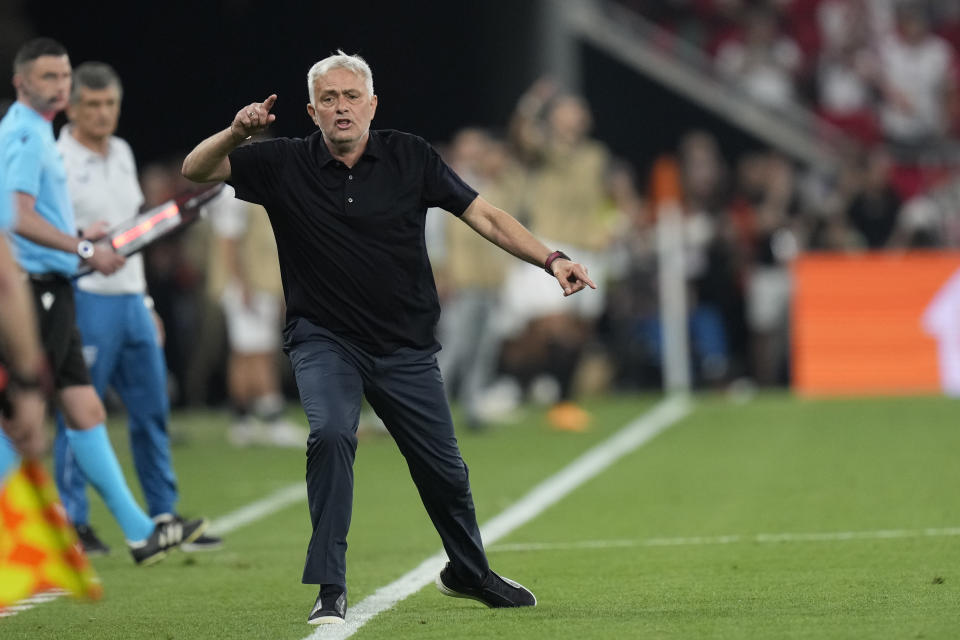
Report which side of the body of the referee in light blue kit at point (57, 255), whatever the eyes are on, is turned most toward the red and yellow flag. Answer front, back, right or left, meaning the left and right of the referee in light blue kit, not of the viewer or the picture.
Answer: right

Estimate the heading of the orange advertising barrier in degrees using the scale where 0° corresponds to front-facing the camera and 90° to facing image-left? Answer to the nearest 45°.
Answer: approximately 0°

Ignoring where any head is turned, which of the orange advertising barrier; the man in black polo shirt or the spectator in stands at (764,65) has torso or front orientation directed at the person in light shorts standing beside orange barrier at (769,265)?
the spectator in stands at (764,65)

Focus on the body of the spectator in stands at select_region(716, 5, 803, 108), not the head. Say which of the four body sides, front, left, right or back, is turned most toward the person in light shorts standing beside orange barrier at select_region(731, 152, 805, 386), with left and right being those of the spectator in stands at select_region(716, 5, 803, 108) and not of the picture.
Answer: front

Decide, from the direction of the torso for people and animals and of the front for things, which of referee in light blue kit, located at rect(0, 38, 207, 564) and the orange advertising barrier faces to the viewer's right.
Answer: the referee in light blue kit

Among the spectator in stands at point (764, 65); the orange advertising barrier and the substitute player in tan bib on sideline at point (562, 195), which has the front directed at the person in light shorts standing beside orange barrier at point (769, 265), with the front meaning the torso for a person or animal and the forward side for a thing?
the spectator in stands at point (764, 65)

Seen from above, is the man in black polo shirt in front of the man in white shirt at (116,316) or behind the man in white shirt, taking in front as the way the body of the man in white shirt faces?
in front

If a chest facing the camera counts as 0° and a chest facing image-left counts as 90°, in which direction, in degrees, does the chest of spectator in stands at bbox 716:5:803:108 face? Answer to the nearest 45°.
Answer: approximately 0°

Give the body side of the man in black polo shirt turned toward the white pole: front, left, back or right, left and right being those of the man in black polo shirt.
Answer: back

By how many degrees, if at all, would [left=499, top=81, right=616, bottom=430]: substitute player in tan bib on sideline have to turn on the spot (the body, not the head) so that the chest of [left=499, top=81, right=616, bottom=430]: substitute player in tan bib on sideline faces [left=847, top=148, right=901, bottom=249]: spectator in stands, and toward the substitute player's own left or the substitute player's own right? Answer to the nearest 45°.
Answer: approximately 135° to the substitute player's own left

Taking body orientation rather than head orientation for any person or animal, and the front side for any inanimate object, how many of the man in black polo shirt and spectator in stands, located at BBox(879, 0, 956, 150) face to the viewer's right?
0

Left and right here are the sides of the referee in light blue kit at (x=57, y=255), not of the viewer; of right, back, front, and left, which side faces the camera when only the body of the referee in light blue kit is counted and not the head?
right

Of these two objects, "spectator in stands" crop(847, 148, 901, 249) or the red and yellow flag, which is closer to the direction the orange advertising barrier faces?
the red and yellow flag
